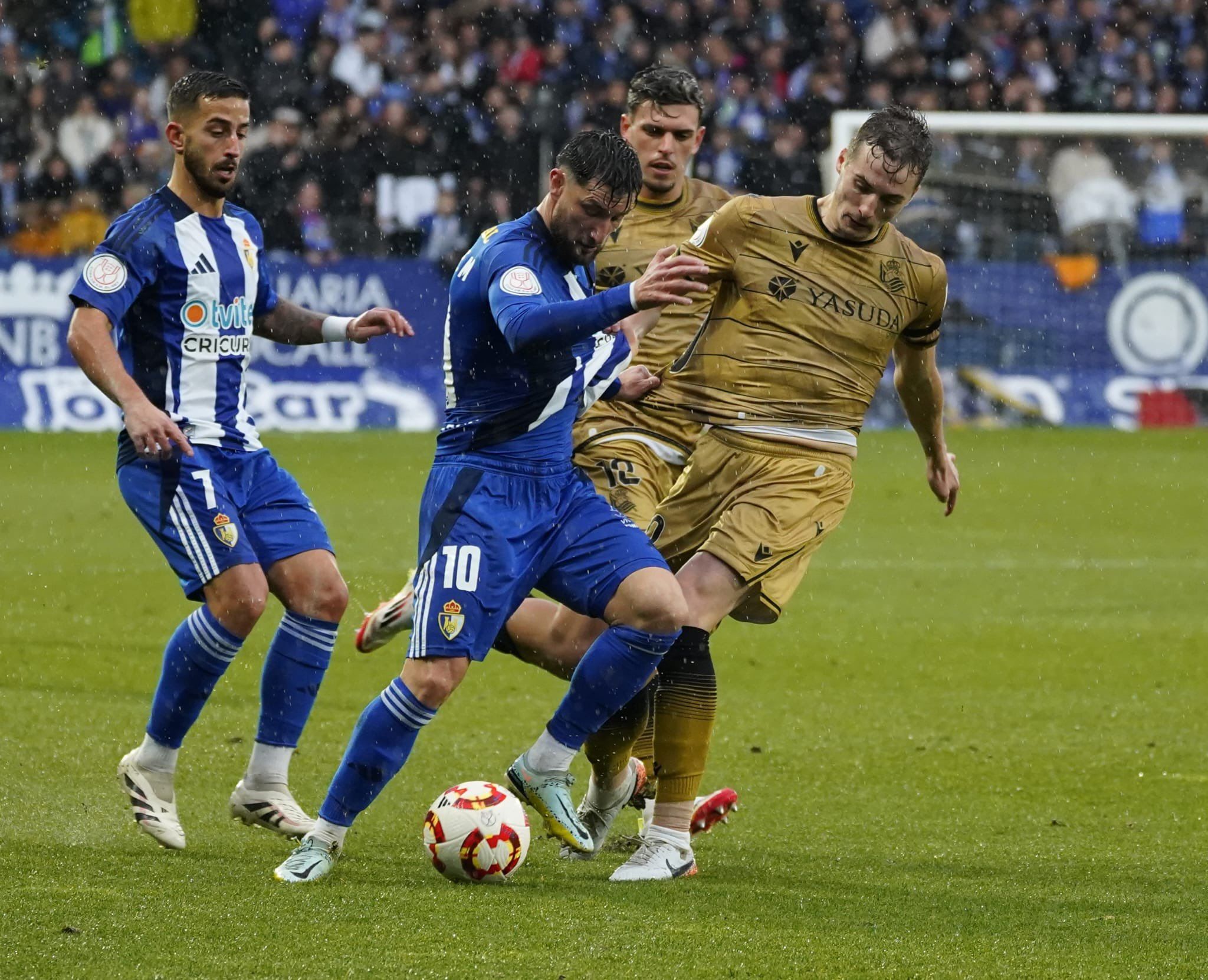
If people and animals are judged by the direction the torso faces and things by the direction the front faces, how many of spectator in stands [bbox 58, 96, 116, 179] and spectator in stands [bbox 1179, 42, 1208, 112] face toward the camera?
2

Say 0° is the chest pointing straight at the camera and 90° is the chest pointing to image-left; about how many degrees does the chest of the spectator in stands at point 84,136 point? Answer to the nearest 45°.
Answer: approximately 0°

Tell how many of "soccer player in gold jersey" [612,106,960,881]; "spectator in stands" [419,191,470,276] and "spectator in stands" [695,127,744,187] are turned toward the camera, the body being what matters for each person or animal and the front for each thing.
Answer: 3

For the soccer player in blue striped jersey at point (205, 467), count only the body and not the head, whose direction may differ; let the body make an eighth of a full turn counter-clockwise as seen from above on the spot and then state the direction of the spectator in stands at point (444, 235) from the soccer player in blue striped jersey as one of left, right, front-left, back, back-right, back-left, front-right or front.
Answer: left

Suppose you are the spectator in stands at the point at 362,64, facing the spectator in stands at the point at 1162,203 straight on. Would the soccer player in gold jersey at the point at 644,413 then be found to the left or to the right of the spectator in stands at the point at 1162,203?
right

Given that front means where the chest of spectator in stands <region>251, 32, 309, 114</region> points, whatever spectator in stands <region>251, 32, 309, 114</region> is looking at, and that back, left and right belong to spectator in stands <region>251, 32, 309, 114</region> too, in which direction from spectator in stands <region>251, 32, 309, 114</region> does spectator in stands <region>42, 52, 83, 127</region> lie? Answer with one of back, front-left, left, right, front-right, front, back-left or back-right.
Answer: right

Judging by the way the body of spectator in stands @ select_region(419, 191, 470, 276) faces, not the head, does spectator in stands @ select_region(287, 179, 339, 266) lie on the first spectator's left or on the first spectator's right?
on the first spectator's right

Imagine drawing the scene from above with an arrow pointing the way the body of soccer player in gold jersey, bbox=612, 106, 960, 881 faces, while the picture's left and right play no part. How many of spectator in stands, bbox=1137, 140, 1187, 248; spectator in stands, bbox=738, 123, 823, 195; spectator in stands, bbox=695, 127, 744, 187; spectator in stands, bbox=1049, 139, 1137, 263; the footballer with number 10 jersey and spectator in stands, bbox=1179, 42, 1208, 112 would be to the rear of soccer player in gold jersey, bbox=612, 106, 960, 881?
5

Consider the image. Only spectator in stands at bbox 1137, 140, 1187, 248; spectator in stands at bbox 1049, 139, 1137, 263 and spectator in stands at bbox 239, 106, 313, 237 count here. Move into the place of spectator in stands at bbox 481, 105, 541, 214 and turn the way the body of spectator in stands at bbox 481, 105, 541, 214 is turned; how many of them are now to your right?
1

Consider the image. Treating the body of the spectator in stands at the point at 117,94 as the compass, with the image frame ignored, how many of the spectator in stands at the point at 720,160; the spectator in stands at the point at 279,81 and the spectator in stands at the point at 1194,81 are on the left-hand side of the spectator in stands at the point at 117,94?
3

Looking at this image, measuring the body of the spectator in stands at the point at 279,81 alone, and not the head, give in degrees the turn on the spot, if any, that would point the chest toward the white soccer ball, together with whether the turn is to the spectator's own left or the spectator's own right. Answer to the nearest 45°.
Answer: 0° — they already face it
